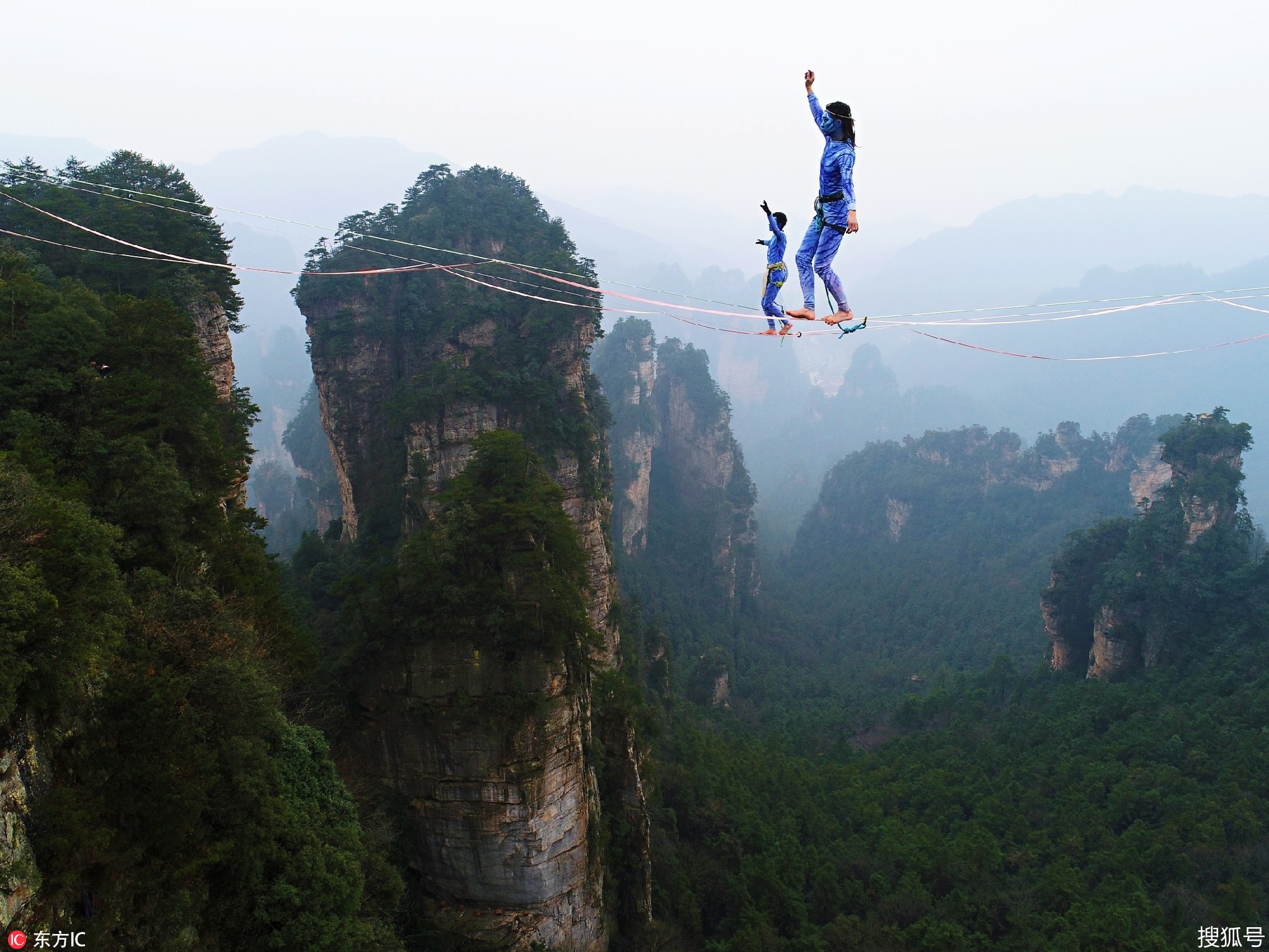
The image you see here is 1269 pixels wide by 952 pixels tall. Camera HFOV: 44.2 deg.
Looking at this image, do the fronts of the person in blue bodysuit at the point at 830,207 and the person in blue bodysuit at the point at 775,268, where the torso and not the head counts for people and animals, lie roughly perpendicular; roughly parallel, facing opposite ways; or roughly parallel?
roughly parallel

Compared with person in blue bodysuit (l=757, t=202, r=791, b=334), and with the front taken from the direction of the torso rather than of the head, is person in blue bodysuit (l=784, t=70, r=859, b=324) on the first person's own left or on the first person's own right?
on the first person's own left

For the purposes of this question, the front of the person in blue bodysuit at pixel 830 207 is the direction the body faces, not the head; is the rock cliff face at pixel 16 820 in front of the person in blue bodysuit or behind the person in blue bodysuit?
in front

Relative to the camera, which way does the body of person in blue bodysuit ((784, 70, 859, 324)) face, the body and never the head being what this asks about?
to the viewer's left

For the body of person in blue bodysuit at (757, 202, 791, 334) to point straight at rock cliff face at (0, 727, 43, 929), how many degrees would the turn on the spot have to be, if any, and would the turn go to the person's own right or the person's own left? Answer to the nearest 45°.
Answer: approximately 45° to the person's own left

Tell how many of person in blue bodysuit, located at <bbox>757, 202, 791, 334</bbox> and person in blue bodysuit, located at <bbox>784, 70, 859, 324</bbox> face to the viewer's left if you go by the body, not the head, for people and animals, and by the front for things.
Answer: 2

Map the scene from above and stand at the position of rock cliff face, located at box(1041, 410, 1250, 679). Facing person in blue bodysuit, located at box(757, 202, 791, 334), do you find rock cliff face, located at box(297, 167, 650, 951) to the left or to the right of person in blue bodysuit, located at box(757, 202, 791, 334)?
right

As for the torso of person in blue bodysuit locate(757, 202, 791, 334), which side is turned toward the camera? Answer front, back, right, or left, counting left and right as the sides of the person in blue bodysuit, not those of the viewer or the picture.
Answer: left
